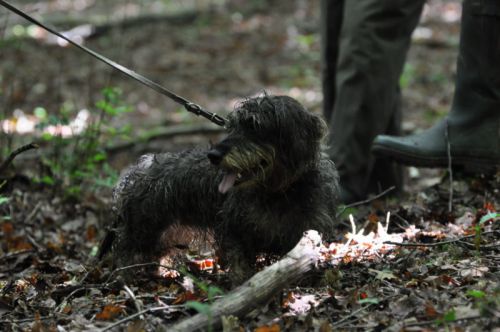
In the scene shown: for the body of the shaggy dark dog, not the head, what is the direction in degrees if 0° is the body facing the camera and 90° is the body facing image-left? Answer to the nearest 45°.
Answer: approximately 315°

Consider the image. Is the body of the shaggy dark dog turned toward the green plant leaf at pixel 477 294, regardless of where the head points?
yes

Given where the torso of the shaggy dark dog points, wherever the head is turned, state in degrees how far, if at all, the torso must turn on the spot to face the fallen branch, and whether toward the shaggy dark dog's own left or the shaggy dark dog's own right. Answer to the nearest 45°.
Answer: approximately 45° to the shaggy dark dog's own right

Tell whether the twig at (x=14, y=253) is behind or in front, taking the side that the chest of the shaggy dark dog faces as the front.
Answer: behind

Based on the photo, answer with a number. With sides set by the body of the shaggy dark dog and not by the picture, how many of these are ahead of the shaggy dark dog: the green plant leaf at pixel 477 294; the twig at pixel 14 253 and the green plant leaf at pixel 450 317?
2

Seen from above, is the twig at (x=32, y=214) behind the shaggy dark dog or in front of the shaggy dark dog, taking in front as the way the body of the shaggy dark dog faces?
behind

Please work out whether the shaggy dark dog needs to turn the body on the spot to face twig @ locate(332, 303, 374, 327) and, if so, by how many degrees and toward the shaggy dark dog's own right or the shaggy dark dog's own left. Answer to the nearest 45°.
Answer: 0° — it already faces it

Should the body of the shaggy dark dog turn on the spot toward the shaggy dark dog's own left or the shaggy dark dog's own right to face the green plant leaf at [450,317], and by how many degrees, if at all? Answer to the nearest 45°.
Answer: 0° — it already faces it
